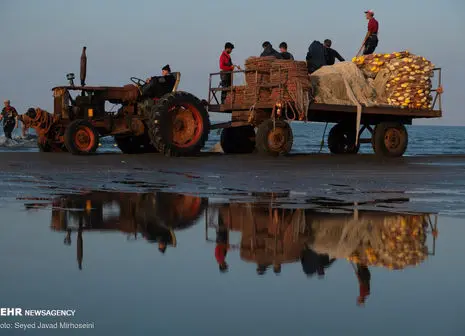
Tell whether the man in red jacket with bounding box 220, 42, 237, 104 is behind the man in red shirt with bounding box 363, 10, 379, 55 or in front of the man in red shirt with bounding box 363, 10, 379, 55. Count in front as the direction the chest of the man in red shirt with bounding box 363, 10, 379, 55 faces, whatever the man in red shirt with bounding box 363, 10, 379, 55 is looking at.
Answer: in front

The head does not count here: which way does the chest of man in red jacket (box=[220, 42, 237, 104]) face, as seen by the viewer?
to the viewer's right

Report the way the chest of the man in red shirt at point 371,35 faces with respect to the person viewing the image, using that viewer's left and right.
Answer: facing to the left of the viewer

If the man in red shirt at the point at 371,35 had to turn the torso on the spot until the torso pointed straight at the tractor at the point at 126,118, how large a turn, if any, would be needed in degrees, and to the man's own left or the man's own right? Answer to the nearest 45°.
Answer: approximately 45° to the man's own left

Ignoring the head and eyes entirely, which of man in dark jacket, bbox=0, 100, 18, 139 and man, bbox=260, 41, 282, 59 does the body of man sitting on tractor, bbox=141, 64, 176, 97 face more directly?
the man in dark jacket

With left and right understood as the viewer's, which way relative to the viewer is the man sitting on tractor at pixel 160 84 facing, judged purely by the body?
facing to the left of the viewer

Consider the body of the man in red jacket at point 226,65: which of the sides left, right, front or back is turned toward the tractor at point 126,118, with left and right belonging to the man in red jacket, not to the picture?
back

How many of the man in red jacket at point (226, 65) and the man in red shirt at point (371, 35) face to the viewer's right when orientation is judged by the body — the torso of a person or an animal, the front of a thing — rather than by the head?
1

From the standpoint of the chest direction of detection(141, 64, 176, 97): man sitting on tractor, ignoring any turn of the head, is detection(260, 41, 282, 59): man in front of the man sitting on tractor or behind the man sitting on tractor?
behind

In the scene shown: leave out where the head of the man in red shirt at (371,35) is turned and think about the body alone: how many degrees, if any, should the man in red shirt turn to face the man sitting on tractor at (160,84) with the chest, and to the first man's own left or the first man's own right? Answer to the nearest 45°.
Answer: approximately 45° to the first man's own left

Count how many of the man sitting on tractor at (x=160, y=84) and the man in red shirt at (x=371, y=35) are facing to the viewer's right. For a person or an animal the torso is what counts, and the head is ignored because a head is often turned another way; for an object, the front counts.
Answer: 0

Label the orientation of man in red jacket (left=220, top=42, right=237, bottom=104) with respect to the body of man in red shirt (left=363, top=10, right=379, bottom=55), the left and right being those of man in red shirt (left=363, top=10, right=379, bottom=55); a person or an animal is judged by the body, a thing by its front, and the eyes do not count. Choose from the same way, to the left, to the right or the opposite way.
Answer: the opposite way

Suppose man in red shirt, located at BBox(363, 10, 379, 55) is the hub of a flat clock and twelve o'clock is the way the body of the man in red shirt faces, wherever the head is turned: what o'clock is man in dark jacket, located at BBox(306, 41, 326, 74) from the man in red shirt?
The man in dark jacket is roughly at 11 o'clock from the man in red shirt.
